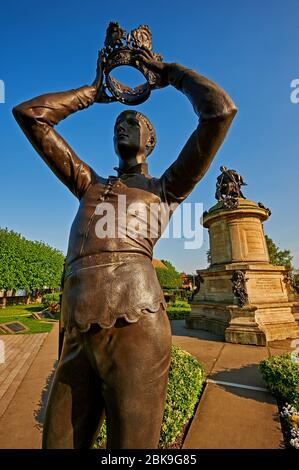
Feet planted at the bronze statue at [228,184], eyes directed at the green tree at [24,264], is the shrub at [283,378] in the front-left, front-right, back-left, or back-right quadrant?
back-left

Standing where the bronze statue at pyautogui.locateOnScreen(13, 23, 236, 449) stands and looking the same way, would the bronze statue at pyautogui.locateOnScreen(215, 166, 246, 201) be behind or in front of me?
behind

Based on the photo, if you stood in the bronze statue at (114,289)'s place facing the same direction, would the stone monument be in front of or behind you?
behind

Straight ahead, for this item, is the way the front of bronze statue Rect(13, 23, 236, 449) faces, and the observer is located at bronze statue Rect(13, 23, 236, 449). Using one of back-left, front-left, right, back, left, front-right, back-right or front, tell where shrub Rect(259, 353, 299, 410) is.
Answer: back

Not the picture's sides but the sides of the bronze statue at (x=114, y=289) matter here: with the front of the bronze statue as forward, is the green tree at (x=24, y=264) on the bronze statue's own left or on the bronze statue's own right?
on the bronze statue's own right

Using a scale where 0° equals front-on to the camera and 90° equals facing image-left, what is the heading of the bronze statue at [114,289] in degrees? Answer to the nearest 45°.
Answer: approximately 45°

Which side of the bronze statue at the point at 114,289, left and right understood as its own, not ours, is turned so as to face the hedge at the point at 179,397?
back
